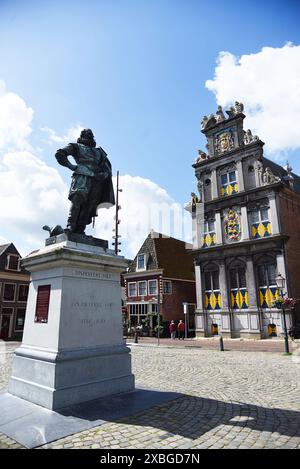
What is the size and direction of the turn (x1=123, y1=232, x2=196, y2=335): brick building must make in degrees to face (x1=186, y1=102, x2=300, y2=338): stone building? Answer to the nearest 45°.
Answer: approximately 90° to its left

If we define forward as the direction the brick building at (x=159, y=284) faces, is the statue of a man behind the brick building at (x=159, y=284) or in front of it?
in front

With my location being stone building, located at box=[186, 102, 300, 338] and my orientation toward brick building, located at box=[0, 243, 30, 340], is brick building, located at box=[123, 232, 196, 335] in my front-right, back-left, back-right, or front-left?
front-right

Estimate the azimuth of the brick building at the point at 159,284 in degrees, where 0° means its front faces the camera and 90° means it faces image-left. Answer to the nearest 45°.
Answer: approximately 45°

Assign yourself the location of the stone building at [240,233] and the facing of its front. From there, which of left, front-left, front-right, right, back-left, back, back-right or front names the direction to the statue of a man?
front-left

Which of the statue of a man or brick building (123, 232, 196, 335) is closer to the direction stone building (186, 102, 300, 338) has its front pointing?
the statue of a man

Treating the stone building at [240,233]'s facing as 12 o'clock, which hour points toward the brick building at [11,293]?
the brick building at [11,293] is roughly at 2 o'clock from the stone building at [240,233].

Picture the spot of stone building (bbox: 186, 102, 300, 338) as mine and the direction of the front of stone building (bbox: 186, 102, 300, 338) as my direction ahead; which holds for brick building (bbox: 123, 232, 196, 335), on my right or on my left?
on my right

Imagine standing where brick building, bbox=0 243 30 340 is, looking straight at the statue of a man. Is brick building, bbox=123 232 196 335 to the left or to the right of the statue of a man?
left

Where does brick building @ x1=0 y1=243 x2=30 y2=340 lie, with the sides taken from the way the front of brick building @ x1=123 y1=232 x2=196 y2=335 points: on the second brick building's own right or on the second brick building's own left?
on the second brick building's own right

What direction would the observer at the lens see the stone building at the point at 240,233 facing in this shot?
facing the viewer and to the left of the viewer

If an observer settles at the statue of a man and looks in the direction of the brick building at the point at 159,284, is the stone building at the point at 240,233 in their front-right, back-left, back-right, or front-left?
front-right

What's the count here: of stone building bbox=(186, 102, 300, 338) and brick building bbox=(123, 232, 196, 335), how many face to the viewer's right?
0
